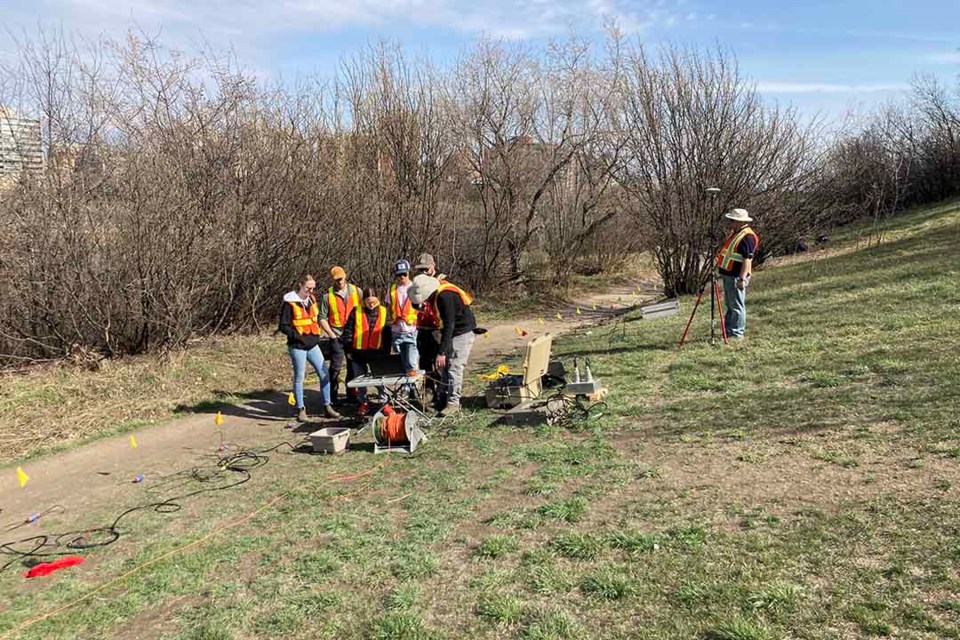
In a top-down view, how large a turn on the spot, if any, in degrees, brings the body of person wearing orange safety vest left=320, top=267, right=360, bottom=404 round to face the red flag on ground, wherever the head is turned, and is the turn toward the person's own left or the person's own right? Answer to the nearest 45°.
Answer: approximately 45° to the person's own right

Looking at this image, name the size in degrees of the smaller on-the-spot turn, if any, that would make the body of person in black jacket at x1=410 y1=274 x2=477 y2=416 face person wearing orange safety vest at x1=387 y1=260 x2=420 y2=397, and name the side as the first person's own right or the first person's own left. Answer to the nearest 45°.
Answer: approximately 45° to the first person's own right

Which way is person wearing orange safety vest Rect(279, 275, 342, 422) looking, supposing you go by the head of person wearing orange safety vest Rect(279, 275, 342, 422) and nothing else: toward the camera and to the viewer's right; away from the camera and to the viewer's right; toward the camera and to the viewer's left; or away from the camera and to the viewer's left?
toward the camera and to the viewer's right

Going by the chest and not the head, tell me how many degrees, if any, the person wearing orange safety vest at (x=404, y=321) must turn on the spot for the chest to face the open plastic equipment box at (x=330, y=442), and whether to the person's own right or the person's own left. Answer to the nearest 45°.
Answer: approximately 45° to the person's own right

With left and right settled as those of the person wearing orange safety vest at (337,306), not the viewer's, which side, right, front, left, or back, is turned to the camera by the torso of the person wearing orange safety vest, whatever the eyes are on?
front

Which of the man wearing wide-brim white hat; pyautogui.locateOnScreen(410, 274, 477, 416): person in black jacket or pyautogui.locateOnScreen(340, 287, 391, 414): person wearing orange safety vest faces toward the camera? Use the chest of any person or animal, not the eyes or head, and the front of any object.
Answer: the person wearing orange safety vest

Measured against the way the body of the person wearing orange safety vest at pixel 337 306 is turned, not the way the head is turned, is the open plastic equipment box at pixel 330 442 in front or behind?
in front

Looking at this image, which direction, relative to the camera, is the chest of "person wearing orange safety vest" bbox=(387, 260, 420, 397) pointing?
toward the camera

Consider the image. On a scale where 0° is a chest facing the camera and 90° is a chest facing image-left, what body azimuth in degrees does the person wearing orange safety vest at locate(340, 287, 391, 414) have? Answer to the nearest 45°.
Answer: approximately 0°

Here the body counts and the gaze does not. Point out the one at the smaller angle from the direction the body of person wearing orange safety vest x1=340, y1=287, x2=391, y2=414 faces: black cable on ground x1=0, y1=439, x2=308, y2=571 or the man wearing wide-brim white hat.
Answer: the black cable on ground

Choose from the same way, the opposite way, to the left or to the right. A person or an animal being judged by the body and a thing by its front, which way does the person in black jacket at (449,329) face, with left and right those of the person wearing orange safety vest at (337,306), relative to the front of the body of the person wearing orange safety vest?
to the right

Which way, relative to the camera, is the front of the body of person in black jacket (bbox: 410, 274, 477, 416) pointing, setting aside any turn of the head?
to the viewer's left

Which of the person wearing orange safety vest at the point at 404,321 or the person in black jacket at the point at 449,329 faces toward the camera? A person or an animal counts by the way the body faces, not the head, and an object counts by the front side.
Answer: the person wearing orange safety vest

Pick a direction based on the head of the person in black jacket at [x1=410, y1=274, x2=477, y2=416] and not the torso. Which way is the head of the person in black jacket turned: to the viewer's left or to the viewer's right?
to the viewer's left

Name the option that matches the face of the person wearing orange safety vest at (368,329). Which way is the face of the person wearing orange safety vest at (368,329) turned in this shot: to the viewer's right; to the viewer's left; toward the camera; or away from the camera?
toward the camera

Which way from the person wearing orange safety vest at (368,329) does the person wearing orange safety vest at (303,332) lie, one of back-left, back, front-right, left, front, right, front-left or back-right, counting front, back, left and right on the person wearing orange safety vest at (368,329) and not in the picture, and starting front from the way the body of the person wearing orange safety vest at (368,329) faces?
right

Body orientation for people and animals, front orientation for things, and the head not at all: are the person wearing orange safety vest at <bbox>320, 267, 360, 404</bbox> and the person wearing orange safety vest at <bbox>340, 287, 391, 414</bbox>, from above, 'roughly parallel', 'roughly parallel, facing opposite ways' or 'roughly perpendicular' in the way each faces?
roughly parallel
